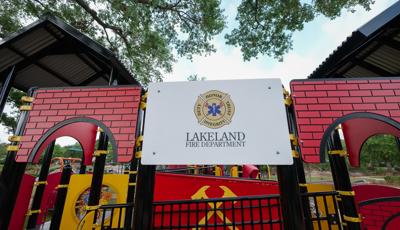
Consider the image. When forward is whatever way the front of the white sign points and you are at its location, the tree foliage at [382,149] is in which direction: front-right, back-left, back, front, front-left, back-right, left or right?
back-left

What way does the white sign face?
toward the camera
